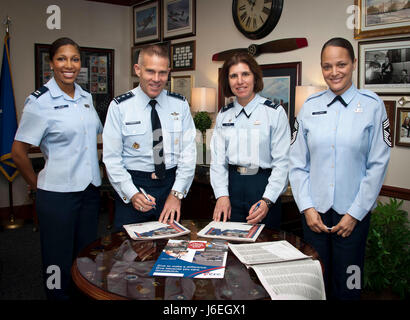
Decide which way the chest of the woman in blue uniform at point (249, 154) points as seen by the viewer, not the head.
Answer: toward the camera

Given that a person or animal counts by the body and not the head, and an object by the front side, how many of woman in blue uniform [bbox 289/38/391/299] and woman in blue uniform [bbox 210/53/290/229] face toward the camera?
2

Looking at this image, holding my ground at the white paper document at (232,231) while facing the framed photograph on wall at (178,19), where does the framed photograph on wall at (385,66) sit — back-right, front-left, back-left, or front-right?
front-right

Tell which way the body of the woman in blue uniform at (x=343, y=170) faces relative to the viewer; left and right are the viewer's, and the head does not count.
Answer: facing the viewer

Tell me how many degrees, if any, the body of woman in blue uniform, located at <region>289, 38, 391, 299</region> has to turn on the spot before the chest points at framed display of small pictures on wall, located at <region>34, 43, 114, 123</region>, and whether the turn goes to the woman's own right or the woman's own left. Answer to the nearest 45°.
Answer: approximately 135° to the woman's own right

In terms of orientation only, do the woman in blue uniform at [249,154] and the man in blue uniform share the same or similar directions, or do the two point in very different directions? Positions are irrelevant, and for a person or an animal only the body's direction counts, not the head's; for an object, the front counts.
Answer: same or similar directions

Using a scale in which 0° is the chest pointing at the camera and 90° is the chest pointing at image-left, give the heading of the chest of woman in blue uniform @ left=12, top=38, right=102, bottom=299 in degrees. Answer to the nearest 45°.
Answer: approximately 315°

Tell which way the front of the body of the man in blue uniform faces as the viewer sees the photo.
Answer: toward the camera

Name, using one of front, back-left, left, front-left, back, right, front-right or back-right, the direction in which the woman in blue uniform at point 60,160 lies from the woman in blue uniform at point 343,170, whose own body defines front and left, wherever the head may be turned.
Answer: right

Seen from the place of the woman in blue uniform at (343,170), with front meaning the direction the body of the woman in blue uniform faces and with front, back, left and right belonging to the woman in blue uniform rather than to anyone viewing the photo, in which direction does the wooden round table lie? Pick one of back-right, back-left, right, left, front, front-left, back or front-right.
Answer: front-right

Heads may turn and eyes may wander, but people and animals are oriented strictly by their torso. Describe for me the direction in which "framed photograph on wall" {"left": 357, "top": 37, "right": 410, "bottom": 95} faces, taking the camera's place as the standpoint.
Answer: facing the viewer and to the left of the viewer
